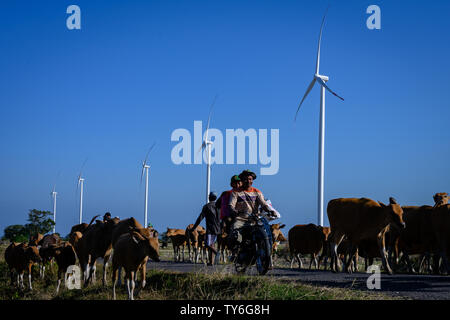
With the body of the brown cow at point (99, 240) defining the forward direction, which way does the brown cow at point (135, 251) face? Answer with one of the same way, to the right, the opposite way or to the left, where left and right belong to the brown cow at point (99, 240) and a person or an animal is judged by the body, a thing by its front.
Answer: the same way

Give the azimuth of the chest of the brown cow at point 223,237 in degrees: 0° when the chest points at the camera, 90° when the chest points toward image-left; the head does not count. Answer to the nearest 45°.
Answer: approximately 0°

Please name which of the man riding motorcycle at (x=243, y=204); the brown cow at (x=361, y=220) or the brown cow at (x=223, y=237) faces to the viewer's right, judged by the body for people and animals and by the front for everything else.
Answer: the brown cow at (x=361, y=220)

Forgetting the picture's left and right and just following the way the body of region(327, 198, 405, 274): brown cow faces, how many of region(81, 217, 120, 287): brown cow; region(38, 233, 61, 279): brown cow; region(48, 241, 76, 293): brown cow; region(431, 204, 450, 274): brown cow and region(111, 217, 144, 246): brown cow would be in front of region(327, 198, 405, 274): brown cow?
1

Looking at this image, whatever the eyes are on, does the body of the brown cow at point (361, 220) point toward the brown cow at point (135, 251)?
no

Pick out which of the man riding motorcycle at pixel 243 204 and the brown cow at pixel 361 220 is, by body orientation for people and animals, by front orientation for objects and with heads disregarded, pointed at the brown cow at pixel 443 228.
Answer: the brown cow at pixel 361 220

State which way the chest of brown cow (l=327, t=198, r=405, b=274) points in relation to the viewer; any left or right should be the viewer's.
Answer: facing to the right of the viewer
